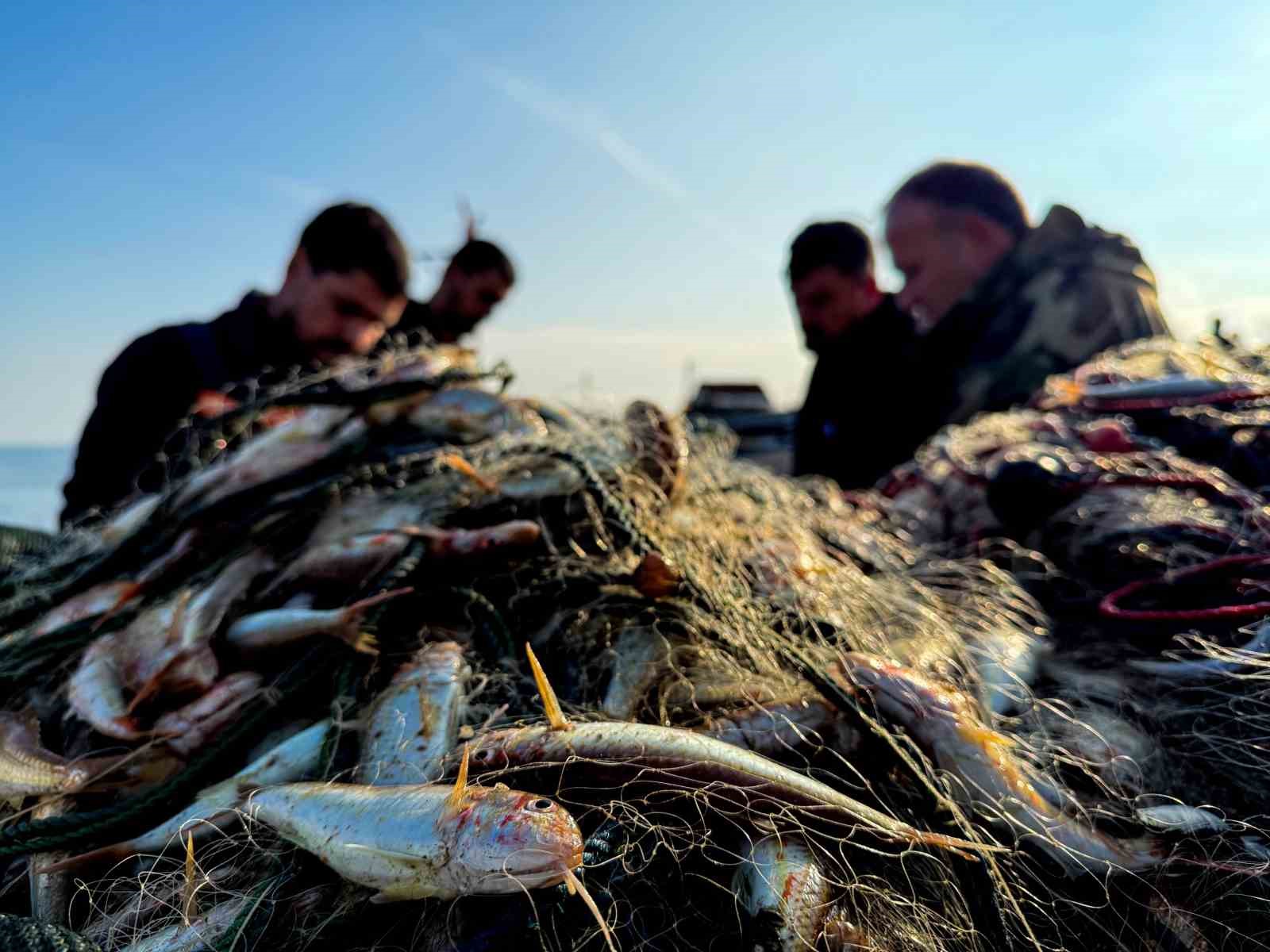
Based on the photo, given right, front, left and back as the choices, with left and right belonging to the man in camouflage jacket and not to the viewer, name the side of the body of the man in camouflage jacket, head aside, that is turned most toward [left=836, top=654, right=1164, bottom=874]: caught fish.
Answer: left

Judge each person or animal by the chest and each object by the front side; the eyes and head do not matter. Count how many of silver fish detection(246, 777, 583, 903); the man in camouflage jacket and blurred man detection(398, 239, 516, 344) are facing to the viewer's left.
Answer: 1

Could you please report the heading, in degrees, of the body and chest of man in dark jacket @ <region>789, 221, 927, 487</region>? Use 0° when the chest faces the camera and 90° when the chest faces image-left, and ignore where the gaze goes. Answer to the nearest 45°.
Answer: approximately 45°

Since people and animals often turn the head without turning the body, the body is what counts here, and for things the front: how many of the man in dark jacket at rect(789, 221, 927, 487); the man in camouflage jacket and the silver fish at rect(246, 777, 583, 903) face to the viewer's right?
1

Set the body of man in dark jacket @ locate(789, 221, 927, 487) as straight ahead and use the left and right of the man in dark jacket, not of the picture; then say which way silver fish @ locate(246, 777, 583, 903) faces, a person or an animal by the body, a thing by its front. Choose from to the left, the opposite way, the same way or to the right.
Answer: the opposite way

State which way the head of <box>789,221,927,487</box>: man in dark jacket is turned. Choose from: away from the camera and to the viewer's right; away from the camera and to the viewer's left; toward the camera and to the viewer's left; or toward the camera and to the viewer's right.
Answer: toward the camera and to the viewer's left

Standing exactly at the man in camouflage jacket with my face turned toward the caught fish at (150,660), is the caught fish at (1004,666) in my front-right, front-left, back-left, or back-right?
front-left

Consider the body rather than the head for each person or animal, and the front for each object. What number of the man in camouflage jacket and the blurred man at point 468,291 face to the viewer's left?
1

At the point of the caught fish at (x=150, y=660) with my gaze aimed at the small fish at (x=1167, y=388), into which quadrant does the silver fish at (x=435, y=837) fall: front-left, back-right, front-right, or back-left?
front-right

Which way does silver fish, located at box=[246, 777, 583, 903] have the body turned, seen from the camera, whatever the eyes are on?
to the viewer's right

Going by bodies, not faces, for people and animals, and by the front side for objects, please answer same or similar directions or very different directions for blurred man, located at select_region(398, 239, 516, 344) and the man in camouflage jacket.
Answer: very different directions

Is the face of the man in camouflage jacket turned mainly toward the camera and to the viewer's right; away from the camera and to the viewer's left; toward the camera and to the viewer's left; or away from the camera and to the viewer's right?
toward the camera and to the viewer's left

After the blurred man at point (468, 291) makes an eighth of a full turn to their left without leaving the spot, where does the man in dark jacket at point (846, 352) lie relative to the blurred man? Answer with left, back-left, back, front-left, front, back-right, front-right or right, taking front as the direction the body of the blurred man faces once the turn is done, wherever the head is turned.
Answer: front-right

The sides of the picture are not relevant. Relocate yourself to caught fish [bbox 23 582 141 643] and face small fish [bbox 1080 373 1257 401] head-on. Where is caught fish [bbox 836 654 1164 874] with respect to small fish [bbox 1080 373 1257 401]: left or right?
right

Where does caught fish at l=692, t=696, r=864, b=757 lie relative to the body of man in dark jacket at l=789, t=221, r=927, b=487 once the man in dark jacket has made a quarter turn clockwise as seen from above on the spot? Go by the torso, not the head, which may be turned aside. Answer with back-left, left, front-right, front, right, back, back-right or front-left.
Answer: back-left

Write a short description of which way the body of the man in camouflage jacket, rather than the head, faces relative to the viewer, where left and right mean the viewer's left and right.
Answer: facing to the left of the viewer

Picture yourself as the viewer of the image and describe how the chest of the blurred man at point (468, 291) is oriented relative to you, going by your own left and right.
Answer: facing the viewer and to the right of the viewer

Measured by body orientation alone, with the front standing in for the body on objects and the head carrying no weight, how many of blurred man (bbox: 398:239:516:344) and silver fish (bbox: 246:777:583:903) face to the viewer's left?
0
